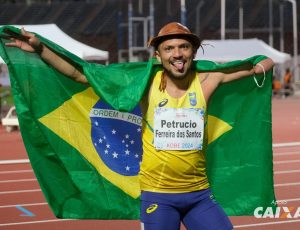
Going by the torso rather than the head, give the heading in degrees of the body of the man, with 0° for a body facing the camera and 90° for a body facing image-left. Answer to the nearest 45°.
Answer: approximately 0°

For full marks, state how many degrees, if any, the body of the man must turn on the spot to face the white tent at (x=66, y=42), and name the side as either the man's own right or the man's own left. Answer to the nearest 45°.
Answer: approximately 180°

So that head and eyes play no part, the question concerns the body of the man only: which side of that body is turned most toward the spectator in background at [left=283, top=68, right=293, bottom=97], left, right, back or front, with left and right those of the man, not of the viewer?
back

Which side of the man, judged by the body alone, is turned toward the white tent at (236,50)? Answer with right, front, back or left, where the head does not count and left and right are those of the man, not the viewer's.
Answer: back
